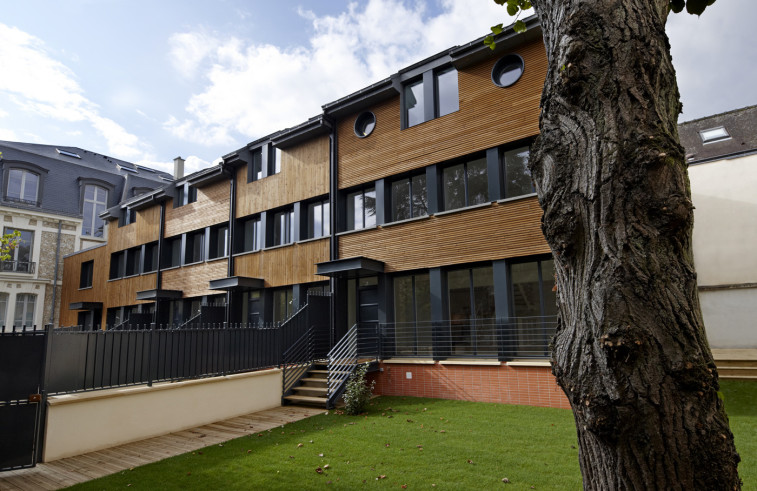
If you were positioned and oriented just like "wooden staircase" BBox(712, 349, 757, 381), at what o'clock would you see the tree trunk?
The tree trunk is roughly at 12 o'clock from the wooden staircase.

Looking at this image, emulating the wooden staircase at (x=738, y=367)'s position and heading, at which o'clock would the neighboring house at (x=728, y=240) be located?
The neighboring house is roughly at 6 o'clock from the wooden staircase.

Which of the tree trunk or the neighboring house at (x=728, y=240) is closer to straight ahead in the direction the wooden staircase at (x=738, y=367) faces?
the tree trunk

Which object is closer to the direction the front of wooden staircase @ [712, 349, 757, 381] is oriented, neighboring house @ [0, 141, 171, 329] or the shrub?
the shrub

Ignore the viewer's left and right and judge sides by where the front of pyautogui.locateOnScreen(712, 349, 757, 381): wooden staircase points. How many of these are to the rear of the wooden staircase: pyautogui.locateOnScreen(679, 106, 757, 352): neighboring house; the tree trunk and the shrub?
1

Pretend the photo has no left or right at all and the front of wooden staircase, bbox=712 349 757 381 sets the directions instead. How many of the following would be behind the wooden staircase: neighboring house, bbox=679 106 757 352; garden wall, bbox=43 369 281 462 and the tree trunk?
1

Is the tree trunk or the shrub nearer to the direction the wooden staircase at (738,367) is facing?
the tree trunk

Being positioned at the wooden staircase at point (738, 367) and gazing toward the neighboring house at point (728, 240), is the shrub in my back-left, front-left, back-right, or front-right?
back-left

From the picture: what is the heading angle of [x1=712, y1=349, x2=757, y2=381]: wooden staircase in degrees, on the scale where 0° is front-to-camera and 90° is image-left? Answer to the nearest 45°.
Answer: approximately 0°

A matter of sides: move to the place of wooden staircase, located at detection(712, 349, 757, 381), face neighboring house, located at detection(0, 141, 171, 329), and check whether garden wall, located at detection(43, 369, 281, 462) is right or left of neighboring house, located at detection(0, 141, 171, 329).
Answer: left

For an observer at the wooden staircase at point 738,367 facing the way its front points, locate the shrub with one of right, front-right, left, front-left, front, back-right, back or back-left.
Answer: front-right

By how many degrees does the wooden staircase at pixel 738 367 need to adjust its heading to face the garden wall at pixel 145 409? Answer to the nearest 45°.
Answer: approximately 45° to its right
